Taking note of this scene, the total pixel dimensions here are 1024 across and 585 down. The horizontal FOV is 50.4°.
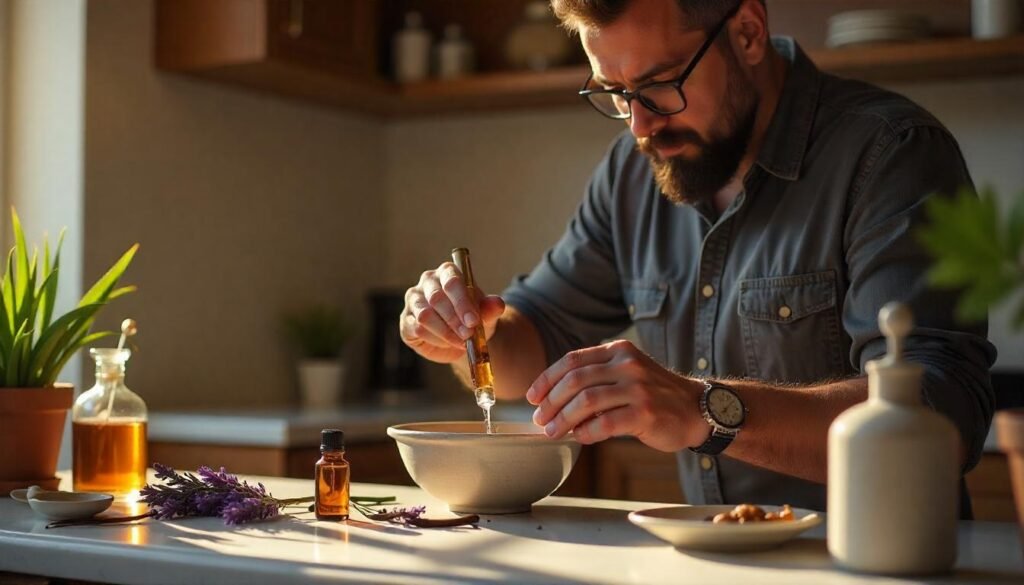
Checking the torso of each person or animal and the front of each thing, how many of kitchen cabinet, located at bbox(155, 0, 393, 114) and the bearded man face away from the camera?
0

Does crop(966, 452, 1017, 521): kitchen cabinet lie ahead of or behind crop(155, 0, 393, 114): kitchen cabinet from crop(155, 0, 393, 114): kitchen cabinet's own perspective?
ahead

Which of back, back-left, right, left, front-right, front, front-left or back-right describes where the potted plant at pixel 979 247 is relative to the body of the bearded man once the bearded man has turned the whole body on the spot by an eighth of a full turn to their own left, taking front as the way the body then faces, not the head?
front

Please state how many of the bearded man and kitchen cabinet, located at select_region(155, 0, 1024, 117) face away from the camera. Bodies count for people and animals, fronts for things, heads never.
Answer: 0

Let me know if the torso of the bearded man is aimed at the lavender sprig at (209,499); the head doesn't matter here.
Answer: yes

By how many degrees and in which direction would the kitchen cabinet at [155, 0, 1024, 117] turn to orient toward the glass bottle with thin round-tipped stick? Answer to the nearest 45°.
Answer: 0° — it already faces it

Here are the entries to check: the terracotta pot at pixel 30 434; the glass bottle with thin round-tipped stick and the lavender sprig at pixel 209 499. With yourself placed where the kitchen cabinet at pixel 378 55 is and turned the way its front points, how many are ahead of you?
3

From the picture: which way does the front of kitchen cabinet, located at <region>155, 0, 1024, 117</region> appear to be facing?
toward the camera

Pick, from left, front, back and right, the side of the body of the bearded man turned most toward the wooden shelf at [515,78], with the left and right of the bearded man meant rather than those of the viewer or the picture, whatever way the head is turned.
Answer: right

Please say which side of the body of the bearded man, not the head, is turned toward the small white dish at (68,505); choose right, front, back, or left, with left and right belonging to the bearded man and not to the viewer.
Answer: front

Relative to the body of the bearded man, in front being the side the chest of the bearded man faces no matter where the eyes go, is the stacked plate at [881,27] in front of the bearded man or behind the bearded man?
behind

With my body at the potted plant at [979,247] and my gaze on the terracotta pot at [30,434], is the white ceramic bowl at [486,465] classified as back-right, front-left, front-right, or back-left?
front-right

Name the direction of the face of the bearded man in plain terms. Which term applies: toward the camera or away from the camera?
toward the camera

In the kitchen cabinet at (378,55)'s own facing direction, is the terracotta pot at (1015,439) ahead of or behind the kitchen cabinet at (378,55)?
ahead
